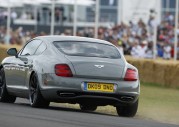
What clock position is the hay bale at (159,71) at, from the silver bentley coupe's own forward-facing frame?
The hay bale is roughly at 2 o'clock from the silver bentley coupe.

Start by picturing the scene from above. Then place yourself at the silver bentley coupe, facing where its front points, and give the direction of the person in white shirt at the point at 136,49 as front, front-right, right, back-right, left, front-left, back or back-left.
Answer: front-right

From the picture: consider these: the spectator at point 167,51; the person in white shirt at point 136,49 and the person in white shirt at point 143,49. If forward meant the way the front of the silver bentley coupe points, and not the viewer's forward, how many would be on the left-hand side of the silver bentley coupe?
0

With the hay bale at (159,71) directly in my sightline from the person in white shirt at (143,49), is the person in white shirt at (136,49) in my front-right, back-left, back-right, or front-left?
back-right

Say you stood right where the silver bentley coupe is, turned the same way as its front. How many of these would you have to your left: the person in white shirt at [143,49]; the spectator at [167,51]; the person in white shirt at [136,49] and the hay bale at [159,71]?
0

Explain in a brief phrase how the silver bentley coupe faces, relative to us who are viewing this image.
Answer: facing away from the viewer and to the left of the viewer

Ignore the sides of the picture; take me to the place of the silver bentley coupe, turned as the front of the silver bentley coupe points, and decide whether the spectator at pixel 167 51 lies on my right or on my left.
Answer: on my right
